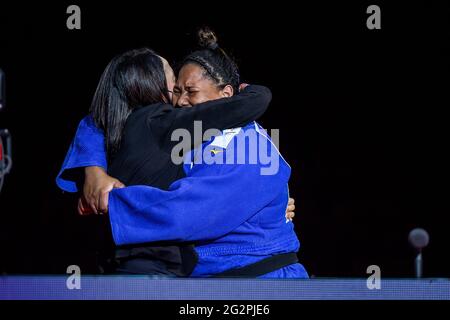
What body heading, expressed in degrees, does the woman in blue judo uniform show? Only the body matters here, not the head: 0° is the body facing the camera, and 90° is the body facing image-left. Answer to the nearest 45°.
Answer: approximately 90°

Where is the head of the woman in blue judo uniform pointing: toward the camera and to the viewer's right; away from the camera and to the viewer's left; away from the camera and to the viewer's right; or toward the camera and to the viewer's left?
toward the camera and to the viewer's left
